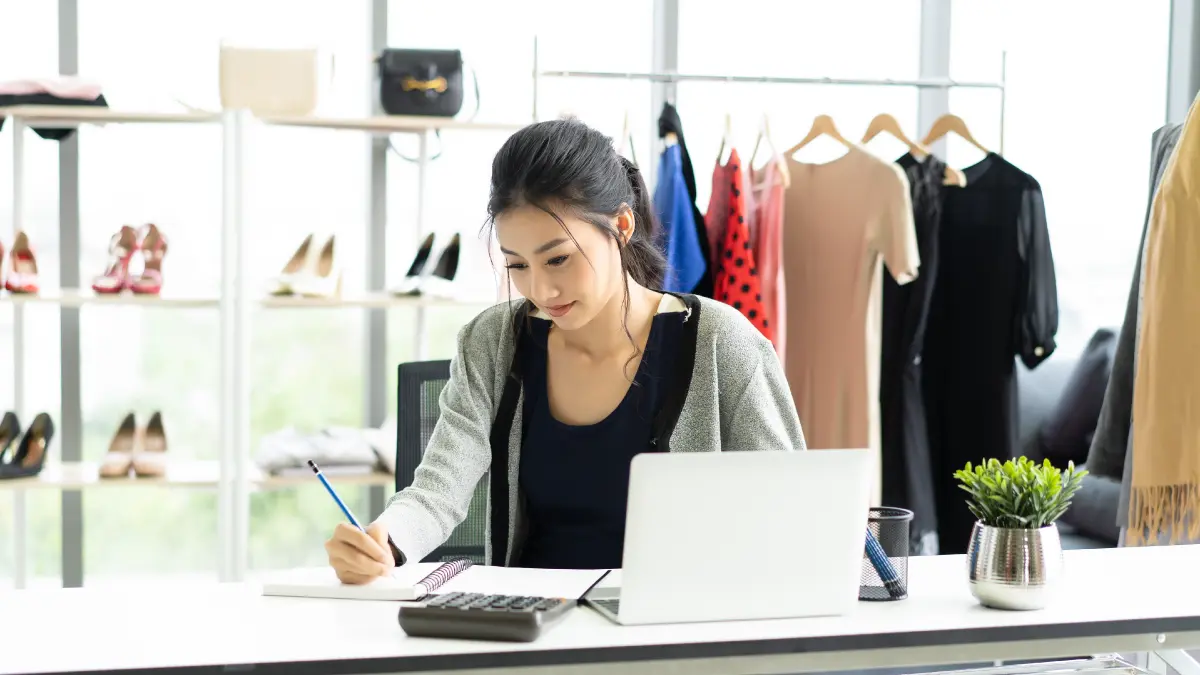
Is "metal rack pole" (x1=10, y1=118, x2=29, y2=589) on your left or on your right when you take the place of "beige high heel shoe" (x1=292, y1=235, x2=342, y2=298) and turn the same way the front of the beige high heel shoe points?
on your right

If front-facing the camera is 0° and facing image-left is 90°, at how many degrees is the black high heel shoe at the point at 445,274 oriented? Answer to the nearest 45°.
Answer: approximately 45°

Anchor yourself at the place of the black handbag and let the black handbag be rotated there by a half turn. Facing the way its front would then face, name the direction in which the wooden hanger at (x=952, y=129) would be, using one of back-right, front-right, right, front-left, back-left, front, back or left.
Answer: right

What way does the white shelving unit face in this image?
toward the camera

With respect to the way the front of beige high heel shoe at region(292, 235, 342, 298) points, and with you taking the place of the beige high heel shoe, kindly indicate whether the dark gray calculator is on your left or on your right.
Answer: on your left

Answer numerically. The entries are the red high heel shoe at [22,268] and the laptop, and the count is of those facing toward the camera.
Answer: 1

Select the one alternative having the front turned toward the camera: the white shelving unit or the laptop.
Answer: the white shelving unit

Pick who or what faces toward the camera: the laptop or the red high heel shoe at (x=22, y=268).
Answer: the red high heel shoe

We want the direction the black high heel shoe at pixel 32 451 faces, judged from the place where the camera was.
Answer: facing the viewer and to the left of the viewer

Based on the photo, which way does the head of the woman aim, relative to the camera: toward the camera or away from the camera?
toward the camera

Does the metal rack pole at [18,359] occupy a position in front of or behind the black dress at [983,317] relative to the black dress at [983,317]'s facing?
in front

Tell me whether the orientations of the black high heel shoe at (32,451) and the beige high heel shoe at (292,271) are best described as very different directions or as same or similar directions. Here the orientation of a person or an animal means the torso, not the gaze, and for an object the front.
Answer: same or similar directions

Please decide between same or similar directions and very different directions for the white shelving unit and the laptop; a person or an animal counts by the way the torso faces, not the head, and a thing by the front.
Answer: very different directions
